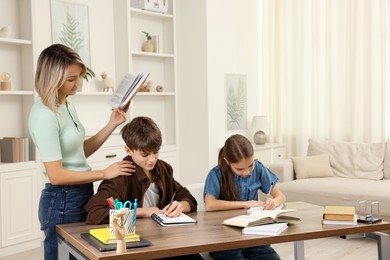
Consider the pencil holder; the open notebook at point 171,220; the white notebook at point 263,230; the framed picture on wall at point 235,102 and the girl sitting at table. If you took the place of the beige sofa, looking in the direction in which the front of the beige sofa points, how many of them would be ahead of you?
4

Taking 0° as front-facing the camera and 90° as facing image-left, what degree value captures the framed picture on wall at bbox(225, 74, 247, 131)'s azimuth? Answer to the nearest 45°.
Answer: approximately 0°

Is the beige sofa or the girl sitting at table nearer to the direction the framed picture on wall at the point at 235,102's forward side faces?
the girl sitting at table

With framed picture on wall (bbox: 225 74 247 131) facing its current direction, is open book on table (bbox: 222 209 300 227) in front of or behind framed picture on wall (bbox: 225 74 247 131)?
in front

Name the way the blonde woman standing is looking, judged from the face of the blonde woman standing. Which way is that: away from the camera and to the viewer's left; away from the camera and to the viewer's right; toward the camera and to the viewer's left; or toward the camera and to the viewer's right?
toward the camera and to the viewer's right

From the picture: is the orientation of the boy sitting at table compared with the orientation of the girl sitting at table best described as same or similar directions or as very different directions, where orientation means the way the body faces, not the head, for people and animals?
same or similar directions

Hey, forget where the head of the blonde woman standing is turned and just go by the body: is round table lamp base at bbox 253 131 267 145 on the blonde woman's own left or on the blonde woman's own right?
on the blonde woman's own left

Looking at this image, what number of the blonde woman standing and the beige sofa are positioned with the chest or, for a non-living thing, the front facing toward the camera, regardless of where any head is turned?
1

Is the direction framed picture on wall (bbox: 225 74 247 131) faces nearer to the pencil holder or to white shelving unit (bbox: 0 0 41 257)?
the pencil holder

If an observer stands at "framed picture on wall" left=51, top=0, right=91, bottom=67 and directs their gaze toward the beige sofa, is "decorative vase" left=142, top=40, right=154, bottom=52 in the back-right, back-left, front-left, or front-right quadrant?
front-left

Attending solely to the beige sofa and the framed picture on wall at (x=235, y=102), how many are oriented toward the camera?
2

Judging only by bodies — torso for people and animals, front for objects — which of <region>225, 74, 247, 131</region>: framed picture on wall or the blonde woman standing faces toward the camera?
the framed picture on wall

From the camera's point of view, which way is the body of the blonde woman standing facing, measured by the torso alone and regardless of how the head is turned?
to the viewer's right

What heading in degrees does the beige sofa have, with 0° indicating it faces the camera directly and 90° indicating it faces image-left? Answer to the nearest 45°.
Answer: approximately 0°
